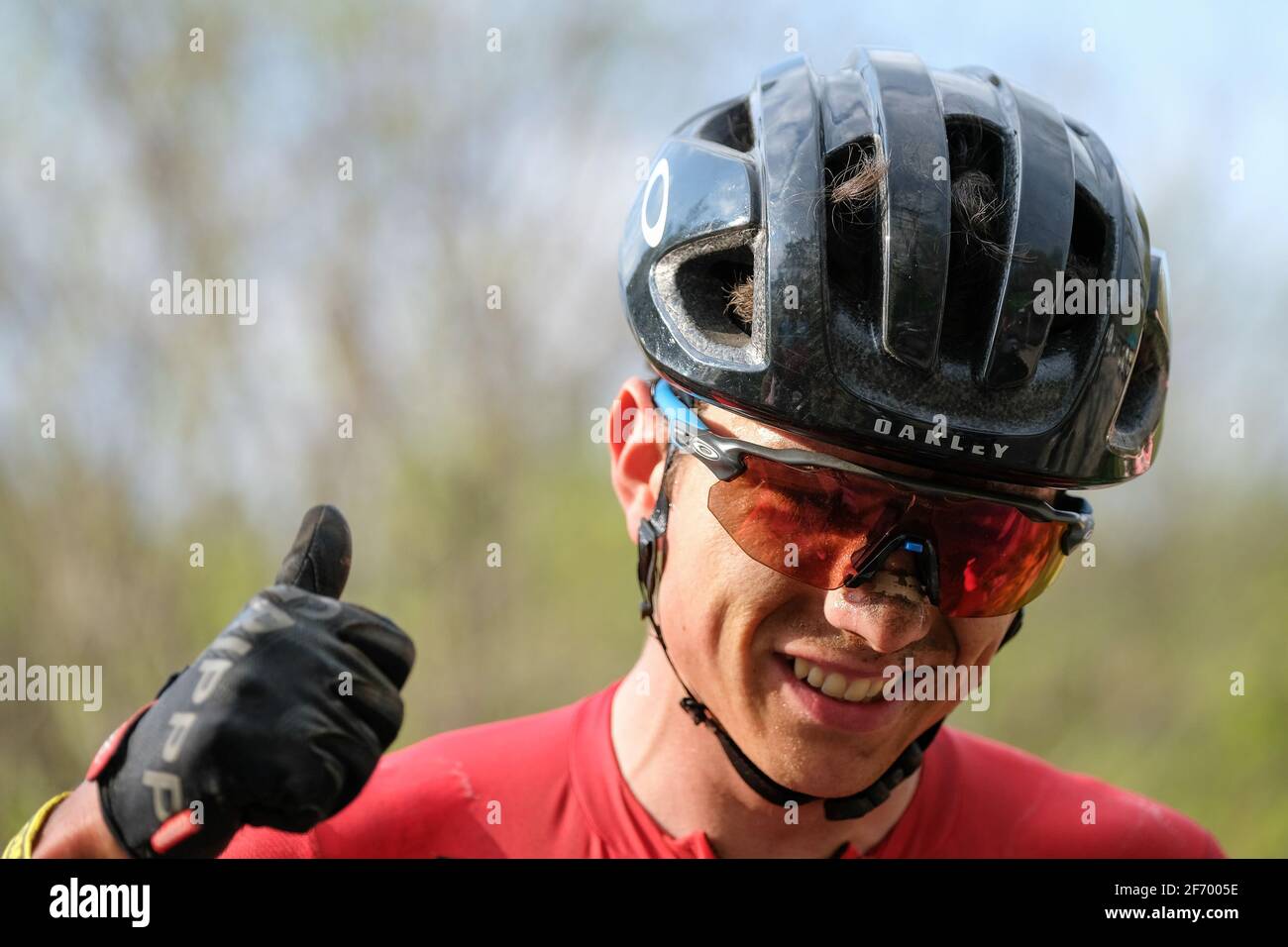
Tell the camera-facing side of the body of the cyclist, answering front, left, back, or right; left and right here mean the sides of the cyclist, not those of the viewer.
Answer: front

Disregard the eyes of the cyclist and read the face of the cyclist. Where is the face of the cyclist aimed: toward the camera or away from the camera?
toward the camera
